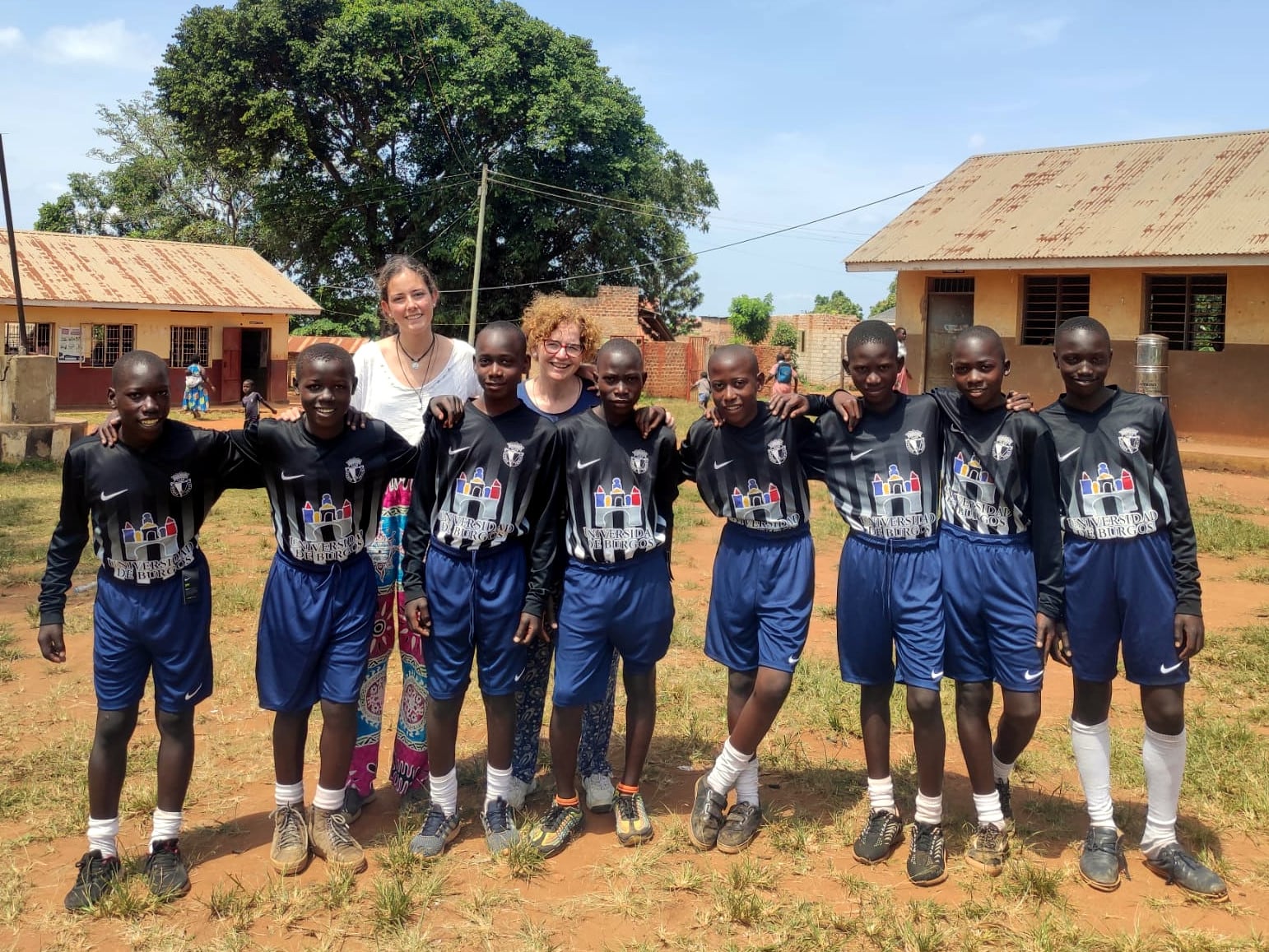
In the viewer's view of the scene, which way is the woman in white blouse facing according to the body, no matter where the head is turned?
toward the camera

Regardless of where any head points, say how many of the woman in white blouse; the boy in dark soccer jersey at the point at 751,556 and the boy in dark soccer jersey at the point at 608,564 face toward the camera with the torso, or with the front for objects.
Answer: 3

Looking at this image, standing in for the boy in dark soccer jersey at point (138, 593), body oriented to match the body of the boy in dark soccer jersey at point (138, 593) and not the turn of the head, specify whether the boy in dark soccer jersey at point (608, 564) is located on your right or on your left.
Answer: on your left

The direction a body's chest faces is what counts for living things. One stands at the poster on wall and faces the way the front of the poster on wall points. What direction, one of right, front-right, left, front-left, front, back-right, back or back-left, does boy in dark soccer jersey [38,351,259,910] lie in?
front

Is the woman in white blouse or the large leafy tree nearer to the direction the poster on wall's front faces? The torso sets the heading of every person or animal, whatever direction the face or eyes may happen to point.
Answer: the woman in white blouse

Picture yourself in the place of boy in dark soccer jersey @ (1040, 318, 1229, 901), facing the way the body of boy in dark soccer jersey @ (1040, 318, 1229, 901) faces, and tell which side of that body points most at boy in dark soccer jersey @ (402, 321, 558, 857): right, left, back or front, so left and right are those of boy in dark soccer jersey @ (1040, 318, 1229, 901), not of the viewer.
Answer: right

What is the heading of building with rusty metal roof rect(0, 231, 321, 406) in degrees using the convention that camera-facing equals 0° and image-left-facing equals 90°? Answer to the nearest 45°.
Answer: approximately 0°

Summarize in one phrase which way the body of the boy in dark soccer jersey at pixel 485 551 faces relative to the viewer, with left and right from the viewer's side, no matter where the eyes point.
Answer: facing the viewer

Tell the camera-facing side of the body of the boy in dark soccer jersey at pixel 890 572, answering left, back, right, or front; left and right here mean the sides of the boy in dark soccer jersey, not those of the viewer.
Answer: front
